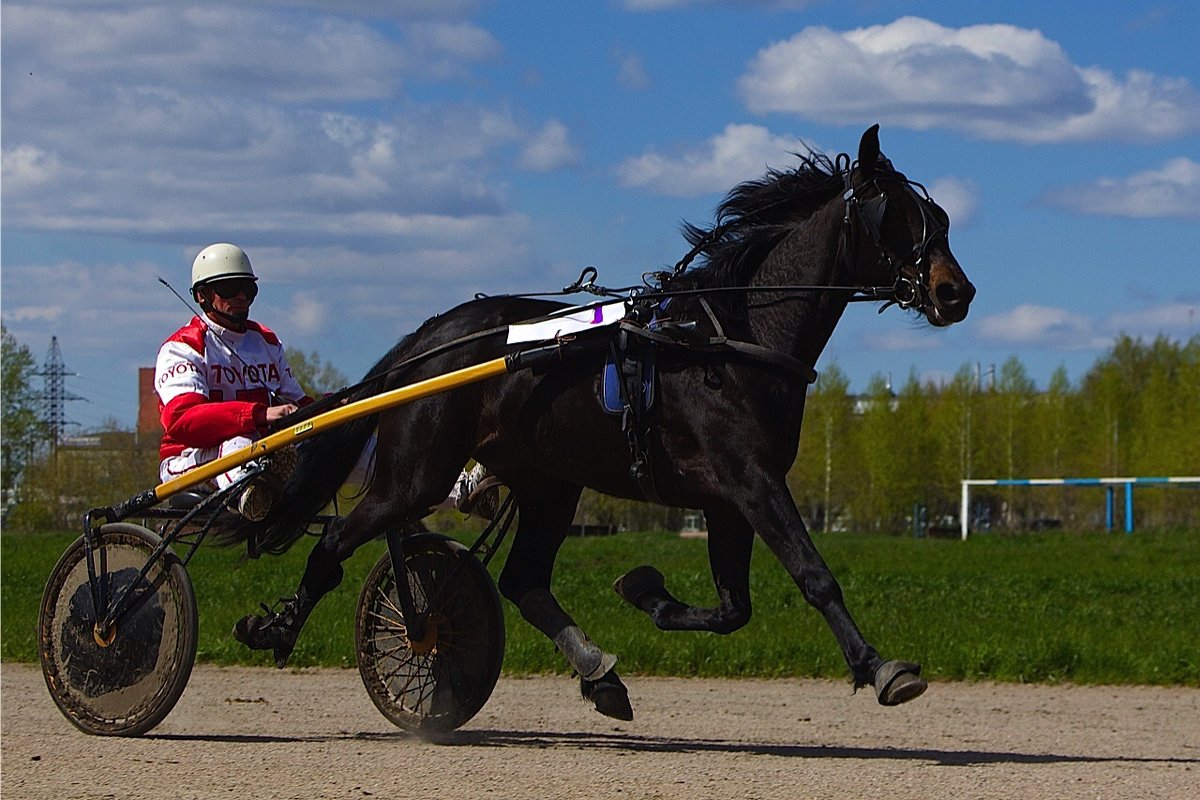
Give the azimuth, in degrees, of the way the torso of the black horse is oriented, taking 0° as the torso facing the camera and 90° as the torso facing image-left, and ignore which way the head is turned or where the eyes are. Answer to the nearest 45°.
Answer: approximately 270°
